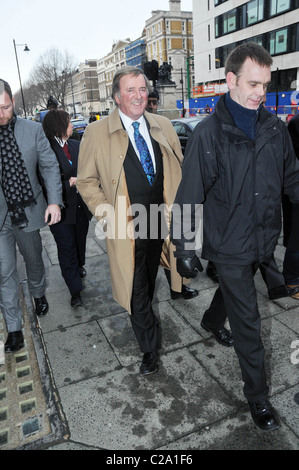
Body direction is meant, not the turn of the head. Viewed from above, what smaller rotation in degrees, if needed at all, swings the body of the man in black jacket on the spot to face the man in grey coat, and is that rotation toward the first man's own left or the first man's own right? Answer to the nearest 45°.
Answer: approximately 135° to the first man's own right

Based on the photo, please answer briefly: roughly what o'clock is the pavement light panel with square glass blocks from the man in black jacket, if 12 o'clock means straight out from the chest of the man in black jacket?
The pavement light panel with square glass blocks is roughly at 4 o'clock from the man in black jacket.

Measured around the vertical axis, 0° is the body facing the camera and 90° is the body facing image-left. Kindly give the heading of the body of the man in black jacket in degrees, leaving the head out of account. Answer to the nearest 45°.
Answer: approximately 315°

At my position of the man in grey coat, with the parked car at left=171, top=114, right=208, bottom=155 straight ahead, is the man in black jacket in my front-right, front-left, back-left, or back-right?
back-right

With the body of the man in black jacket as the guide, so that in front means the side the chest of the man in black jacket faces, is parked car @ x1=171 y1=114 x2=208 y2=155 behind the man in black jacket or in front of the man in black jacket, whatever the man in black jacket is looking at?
behind
